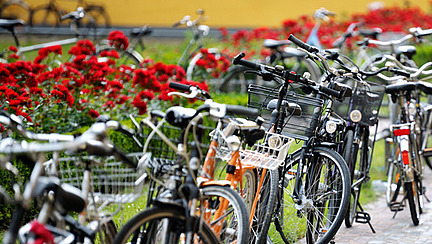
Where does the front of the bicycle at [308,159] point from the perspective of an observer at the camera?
facing the viewer and to the right of the viewer

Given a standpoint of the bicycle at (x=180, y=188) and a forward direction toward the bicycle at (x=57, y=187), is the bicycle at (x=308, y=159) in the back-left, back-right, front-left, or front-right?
back-right

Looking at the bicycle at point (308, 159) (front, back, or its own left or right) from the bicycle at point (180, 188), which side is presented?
right

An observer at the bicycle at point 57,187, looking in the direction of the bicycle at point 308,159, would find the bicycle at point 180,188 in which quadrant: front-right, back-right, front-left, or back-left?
front-right

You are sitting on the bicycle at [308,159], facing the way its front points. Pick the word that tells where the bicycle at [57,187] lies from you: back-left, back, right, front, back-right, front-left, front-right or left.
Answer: right
